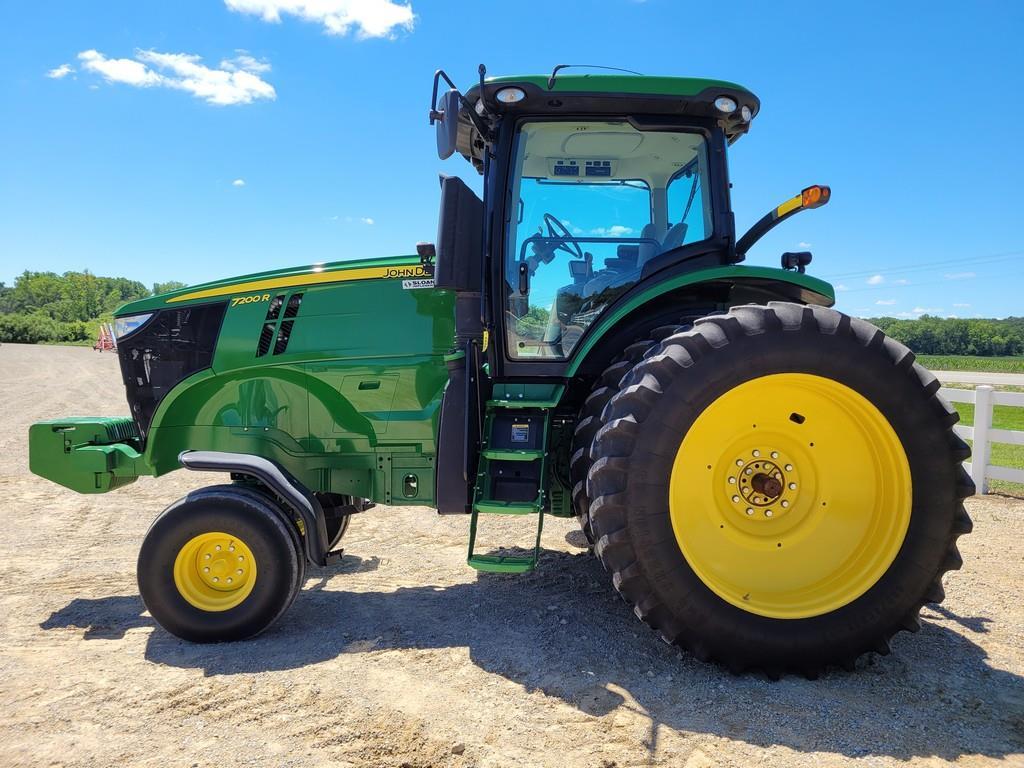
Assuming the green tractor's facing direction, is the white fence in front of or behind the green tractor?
behind

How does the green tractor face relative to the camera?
to the viewer's left
